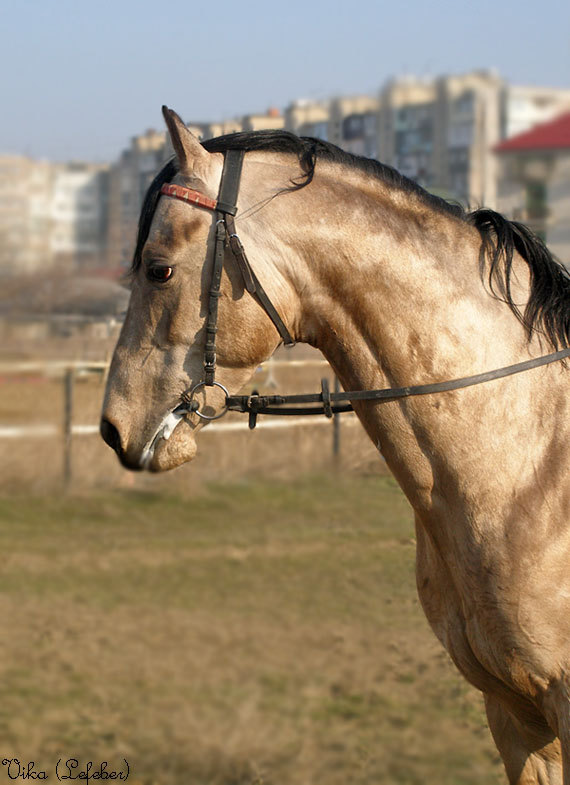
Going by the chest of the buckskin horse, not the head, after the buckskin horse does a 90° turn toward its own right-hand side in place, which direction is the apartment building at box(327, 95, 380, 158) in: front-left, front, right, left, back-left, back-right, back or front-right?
front

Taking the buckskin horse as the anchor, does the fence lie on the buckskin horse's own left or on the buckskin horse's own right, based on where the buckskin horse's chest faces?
on the buckskin horse's own right

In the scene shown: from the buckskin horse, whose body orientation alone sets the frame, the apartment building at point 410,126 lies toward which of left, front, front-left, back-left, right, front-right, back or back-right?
right

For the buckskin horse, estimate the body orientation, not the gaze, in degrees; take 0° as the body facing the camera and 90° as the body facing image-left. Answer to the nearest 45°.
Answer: approximately 90°

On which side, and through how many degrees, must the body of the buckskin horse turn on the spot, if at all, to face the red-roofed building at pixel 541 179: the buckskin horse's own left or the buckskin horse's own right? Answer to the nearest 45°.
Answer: approximately 90° to the buckskin horse's own right

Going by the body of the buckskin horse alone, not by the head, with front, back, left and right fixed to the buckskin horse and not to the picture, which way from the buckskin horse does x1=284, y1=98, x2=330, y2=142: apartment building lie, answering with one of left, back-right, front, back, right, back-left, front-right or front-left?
right
